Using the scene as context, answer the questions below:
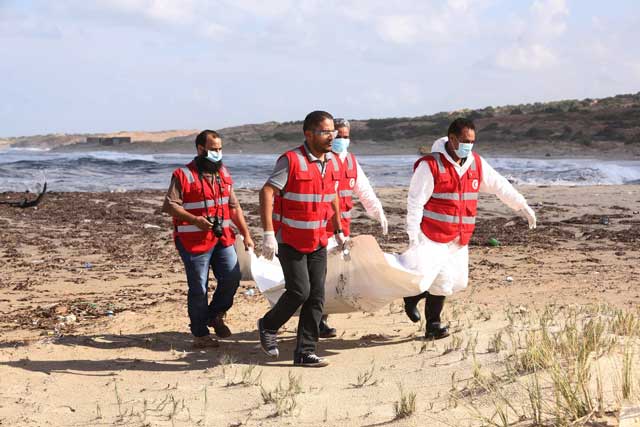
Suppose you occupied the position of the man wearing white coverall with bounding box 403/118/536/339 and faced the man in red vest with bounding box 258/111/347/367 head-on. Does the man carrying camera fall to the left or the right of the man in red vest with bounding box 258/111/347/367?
right

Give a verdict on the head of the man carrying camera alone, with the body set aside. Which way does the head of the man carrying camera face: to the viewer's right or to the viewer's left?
to the viewer's right

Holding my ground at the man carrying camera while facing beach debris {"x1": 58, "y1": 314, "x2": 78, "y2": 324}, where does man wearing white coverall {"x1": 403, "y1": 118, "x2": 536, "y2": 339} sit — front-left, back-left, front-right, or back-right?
back-right

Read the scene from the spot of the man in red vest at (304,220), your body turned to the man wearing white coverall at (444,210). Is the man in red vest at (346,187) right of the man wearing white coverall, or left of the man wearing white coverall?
left

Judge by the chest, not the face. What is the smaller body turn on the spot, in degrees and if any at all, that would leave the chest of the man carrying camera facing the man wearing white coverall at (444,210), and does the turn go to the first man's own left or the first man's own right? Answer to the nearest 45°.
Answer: approximately 45° to the first man's own left

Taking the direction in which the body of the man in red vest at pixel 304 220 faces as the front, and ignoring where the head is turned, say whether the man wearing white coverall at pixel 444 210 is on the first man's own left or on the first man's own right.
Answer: on the first man's own left

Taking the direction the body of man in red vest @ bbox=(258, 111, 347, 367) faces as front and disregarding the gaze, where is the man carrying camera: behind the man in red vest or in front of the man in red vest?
behind
